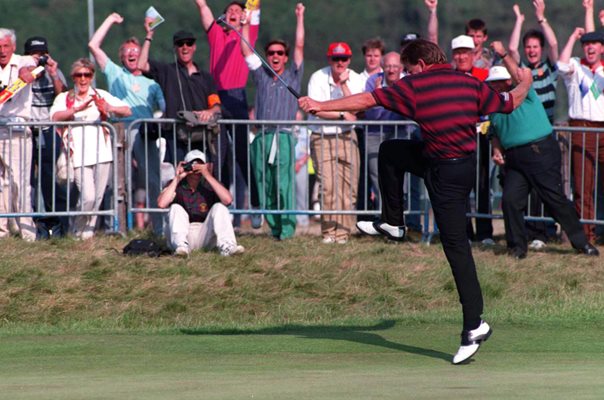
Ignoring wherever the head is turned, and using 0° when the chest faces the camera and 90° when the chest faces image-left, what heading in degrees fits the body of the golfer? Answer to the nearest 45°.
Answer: approximately 135°

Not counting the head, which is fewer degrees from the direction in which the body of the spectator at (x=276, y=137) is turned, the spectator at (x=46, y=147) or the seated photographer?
the seated photographer

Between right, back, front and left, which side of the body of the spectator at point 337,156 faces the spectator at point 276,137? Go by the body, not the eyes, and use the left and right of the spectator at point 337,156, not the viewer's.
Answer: right

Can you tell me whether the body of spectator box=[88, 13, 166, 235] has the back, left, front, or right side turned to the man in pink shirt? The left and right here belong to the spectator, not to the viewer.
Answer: left

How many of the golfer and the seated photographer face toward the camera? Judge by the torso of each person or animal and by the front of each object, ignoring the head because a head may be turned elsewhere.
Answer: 1
